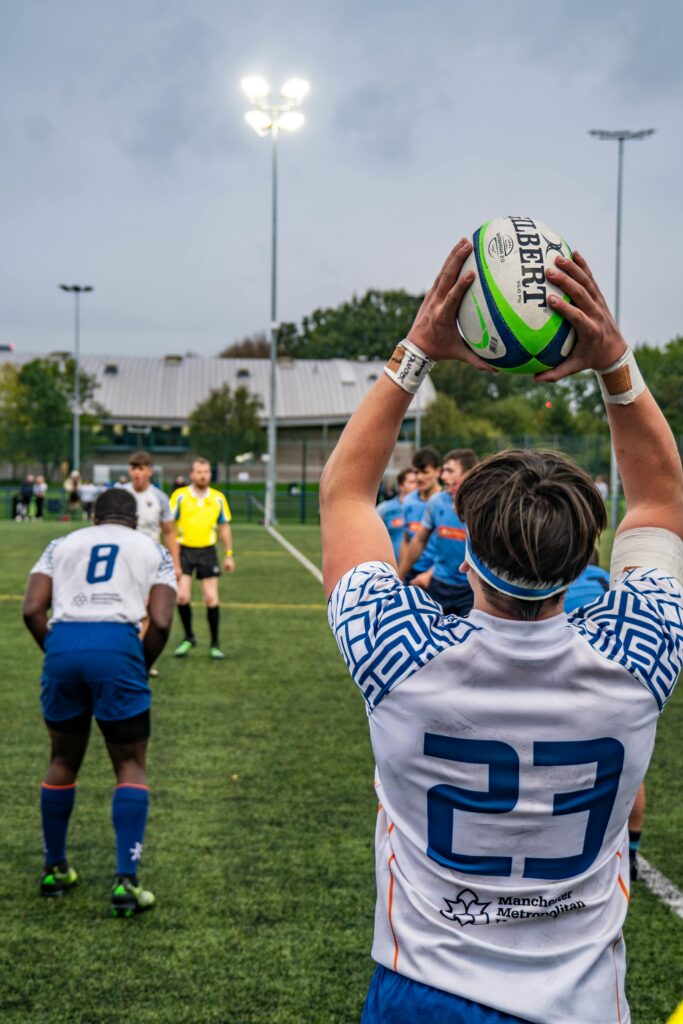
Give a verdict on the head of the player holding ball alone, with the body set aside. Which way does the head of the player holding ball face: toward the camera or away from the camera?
away from the camera

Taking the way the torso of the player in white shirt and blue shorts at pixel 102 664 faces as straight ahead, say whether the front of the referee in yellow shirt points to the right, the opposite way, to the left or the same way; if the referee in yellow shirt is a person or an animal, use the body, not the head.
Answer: the opposite way

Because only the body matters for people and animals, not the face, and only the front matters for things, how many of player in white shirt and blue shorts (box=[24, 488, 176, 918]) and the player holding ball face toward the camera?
0

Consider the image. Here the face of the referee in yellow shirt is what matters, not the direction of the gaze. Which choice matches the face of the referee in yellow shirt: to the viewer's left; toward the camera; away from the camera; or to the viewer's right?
toward the camera

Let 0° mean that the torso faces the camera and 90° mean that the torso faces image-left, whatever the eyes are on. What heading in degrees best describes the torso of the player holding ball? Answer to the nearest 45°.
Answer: approximately 180°

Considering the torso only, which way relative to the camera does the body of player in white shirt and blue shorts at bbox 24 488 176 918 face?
away from the camera

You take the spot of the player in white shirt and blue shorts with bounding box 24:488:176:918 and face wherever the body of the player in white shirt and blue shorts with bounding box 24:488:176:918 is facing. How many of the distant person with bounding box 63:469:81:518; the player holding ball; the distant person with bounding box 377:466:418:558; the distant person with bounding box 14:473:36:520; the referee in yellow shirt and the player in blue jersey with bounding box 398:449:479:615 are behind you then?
1

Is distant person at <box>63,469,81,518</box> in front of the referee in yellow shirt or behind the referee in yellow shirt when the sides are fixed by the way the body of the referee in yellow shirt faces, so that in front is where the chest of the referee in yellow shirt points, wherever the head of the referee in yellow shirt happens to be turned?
behind

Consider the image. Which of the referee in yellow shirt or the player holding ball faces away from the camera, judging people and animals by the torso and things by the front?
the player holding ball

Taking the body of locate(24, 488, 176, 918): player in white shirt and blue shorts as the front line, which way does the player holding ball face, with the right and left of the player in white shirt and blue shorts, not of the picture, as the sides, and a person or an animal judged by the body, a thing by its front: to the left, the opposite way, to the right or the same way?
the same way

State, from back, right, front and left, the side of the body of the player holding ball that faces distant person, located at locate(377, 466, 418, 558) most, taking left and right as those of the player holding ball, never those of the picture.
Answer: front

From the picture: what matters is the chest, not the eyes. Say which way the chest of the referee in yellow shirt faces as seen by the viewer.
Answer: toward the camera

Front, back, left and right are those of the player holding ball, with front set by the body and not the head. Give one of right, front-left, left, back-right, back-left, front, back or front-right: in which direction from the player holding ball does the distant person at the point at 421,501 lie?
front

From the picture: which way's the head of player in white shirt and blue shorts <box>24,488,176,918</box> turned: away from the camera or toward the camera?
away from the camera

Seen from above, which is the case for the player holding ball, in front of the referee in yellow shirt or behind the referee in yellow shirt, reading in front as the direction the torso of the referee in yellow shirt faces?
in front

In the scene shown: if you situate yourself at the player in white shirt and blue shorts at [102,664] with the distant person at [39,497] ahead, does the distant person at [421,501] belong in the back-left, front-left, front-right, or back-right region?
front-right

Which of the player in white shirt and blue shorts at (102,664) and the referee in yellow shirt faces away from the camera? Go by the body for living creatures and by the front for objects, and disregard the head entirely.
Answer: the player in white shirt and blue shorts

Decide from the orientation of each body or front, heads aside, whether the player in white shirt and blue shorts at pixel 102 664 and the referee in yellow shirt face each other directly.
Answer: yes

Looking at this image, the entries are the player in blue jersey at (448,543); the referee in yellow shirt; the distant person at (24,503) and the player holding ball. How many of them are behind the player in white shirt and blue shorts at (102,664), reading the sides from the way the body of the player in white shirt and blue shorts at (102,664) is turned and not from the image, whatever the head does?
1

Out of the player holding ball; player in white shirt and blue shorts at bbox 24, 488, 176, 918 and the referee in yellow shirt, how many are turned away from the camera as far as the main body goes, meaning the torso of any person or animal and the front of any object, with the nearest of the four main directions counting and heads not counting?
2

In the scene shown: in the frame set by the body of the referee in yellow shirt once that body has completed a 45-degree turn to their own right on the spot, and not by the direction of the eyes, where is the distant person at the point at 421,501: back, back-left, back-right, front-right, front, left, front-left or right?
left
